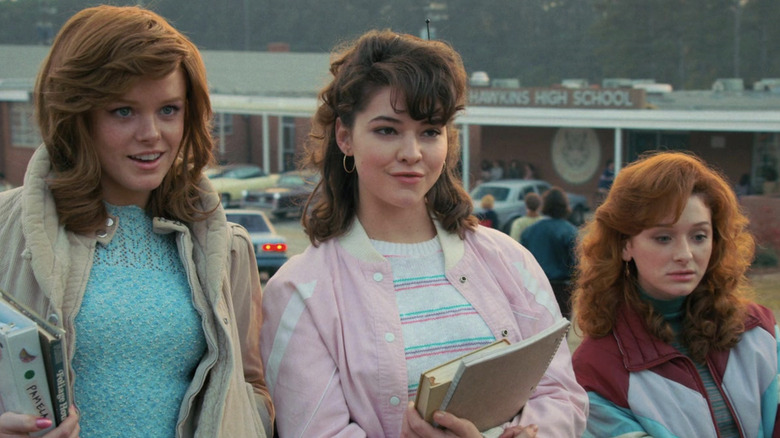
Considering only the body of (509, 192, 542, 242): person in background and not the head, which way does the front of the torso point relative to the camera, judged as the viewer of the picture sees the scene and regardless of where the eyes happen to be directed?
away from the camera

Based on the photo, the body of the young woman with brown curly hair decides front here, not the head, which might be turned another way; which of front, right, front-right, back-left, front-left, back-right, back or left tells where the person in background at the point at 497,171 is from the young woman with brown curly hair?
back-left

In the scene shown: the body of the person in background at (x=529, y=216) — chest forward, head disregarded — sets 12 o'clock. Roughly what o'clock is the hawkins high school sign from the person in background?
The hawkins high school sign is roughly at 12 o'clock from the person in background.

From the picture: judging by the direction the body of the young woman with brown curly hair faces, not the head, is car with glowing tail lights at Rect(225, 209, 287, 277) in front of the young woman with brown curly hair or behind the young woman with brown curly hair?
behind

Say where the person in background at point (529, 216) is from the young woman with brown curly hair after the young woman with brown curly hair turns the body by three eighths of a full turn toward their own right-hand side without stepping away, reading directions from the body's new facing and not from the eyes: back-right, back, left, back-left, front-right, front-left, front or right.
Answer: right

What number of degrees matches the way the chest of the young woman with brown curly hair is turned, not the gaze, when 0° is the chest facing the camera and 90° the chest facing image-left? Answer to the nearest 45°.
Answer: approximately 315°

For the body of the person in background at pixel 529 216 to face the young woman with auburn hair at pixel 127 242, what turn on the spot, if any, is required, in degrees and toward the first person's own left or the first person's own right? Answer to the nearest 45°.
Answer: approximately 180°

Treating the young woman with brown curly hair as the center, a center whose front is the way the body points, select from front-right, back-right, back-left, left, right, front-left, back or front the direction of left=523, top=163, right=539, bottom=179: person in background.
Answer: back-left
